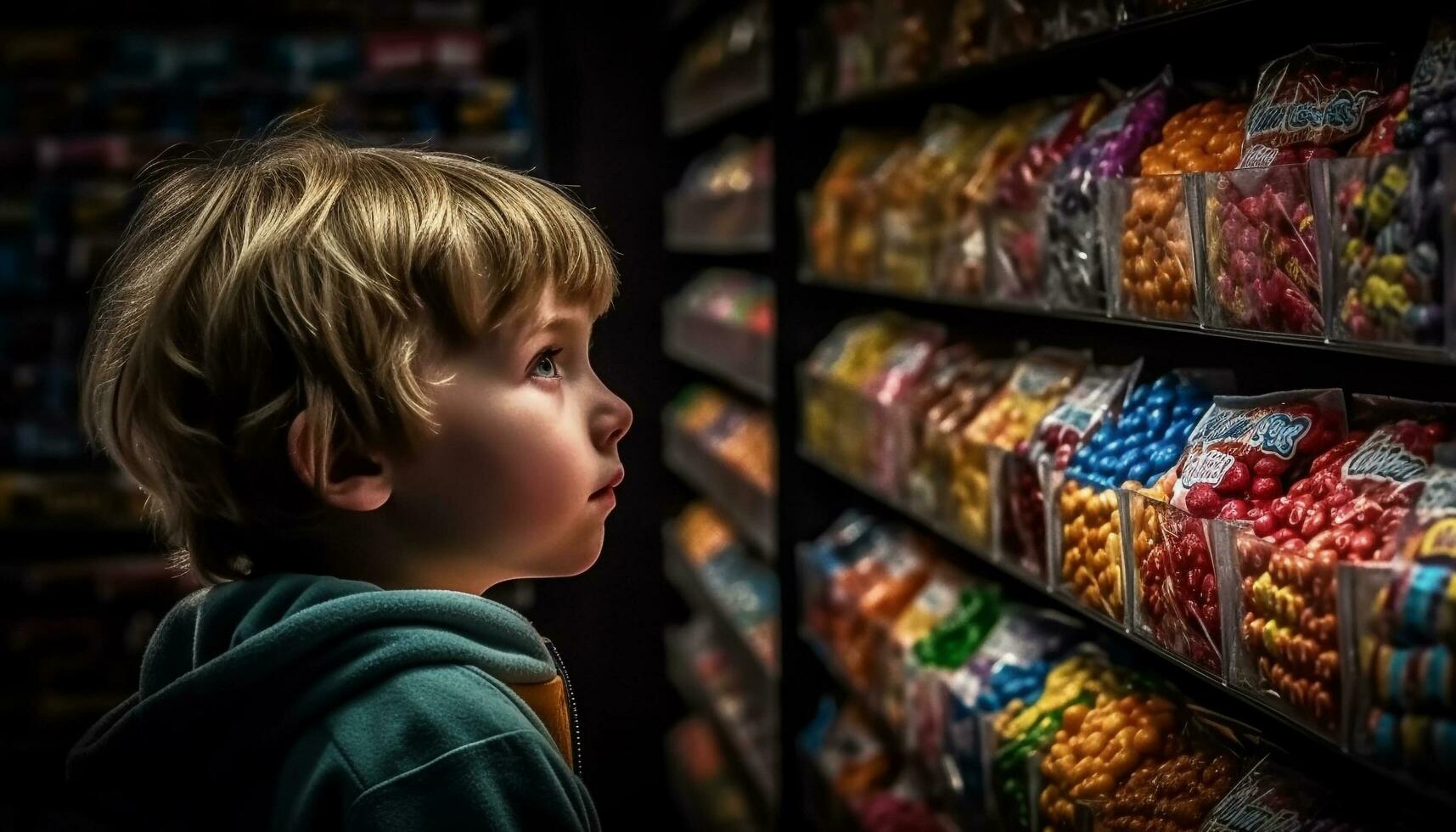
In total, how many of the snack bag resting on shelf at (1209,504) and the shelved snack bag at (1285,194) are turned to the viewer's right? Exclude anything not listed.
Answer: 0

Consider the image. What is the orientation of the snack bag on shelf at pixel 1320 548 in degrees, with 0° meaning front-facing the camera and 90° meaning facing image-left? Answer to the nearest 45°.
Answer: approximately 45°

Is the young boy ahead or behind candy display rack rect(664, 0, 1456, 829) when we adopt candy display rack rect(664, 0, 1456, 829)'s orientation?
ahead

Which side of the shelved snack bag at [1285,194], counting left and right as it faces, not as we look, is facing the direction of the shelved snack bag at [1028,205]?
right

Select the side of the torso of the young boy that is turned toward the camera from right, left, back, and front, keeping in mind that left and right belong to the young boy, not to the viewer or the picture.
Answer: right

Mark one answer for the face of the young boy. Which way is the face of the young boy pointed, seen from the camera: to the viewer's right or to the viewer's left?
to the viewer's right
